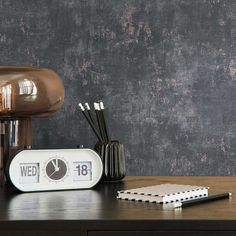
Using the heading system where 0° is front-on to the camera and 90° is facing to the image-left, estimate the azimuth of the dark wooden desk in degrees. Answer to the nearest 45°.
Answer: approximately 0°
